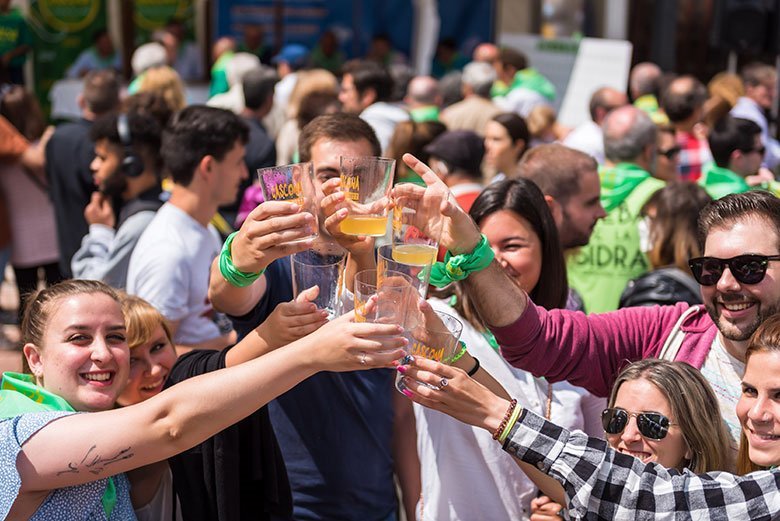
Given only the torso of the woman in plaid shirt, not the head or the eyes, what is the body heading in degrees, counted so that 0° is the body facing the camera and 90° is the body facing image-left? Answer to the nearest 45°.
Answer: approximately 45°

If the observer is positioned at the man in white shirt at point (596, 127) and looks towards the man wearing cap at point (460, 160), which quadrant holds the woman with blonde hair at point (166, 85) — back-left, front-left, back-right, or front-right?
front-right

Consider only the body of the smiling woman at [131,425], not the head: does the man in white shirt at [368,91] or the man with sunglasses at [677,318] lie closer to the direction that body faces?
the man with sunglasses

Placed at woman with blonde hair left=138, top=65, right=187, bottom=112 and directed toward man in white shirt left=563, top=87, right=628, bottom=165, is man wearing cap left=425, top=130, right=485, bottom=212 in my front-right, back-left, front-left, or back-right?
front-right

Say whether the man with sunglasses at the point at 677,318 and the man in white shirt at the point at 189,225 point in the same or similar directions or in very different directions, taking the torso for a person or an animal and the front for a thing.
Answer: very different directions

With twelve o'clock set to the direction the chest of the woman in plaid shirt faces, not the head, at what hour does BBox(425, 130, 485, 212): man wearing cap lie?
The man wearing cap is roughly at 4 o'clock from the woman in plaid shirt.

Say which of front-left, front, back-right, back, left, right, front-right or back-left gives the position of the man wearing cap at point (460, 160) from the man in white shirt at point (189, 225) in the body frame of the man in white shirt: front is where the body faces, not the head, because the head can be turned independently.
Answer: front-left

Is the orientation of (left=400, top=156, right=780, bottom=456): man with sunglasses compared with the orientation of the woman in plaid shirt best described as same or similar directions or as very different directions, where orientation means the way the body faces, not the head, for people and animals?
same or similar directions

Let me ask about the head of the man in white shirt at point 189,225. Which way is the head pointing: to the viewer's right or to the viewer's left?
to the viewer's right

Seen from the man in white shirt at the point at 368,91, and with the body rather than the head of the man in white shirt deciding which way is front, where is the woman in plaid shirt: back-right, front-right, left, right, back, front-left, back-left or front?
left

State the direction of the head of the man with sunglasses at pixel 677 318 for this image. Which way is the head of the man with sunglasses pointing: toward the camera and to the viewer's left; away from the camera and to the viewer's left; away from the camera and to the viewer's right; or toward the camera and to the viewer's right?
toward the camera and to the viewer's left

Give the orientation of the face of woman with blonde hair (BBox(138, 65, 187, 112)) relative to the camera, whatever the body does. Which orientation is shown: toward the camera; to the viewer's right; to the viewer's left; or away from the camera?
away from the camera

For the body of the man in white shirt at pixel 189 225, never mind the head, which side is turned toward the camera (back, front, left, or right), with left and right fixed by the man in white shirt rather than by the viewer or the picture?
right

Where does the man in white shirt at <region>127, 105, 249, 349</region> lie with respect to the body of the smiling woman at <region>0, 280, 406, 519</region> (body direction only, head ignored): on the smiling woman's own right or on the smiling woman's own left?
on the smiling woman's own left
